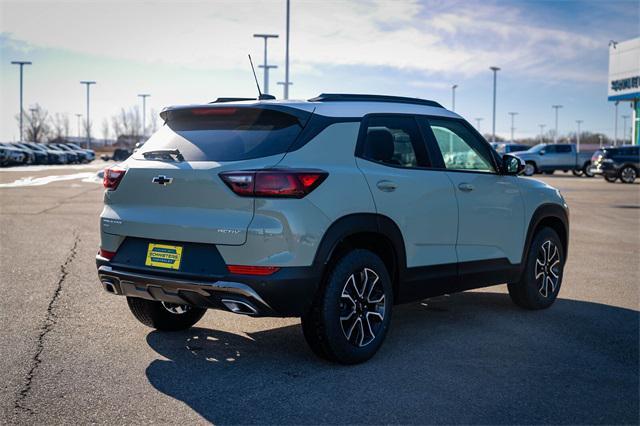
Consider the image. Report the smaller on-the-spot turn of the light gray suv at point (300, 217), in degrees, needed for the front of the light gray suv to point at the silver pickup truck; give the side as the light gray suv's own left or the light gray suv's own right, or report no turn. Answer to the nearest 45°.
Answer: approximately 45° to the light gray suv's own left

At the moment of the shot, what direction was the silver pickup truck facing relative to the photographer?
facing to the left of the viewer

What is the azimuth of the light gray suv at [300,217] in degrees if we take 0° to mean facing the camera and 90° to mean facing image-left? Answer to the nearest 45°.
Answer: approximately 225°

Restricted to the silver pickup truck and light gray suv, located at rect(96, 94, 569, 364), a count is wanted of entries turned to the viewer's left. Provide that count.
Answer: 1

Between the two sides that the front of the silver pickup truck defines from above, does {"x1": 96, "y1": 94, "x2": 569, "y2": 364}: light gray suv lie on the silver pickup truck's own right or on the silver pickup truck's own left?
on the silver pickup truck's own left

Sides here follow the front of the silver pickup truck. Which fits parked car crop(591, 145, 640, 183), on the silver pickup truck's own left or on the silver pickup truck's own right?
on the silver pickup truck's own left
